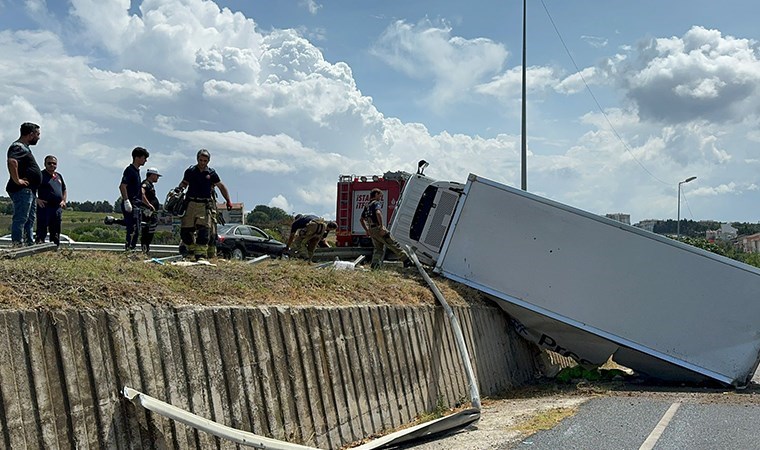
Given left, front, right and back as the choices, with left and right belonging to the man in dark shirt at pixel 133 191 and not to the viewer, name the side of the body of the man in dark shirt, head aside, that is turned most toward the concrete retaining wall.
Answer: right

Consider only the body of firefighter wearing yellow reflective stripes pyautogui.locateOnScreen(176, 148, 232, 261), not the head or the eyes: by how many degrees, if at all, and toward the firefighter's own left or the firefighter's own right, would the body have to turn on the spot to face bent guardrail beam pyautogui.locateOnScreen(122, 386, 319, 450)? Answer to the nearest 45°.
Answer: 0° — they already face it

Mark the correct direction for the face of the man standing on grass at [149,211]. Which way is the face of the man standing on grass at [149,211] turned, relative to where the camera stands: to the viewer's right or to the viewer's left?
to the viewer's right

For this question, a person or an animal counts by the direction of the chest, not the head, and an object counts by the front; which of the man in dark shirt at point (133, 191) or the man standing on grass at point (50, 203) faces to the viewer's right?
the man in dark shirt

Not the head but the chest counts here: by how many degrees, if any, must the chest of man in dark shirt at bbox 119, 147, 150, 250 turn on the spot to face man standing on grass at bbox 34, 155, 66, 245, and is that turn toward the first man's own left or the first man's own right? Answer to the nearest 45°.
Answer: approximately 180°

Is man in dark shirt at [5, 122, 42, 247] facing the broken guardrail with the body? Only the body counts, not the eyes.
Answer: no

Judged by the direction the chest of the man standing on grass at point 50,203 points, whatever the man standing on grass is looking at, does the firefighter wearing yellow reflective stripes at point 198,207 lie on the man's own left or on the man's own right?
on the man's own left

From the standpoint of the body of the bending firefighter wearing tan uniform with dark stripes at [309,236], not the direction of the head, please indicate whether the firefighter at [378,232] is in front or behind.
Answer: in front

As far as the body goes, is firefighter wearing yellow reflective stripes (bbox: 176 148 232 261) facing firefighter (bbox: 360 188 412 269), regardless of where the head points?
no

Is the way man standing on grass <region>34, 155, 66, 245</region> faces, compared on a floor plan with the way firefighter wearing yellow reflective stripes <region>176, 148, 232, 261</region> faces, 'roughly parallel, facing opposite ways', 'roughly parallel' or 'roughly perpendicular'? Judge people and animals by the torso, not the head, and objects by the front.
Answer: roughly parallel

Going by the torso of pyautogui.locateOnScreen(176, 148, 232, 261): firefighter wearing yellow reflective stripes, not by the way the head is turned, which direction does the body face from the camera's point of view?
toward the camera

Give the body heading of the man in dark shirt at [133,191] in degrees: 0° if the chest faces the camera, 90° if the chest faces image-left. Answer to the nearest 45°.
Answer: approximately 270°

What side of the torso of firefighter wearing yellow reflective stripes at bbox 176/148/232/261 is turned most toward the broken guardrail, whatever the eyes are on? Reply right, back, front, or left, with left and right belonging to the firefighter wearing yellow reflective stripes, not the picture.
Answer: front

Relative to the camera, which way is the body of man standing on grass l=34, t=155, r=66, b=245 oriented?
toward the camera

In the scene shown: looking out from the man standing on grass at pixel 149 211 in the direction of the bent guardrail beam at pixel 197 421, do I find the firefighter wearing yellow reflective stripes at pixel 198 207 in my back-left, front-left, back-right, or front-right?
front-left
